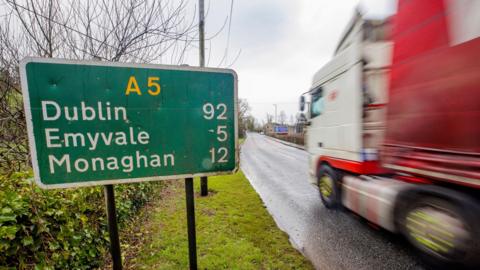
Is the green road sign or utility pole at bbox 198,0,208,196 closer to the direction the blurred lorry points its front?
the utility pole

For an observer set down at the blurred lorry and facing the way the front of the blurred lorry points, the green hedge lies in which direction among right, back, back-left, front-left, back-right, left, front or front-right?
left

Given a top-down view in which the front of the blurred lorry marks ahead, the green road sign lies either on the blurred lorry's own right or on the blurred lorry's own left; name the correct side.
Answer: on the blurred lorry's own left

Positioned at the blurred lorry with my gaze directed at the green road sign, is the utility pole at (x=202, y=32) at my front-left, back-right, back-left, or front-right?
front-right
